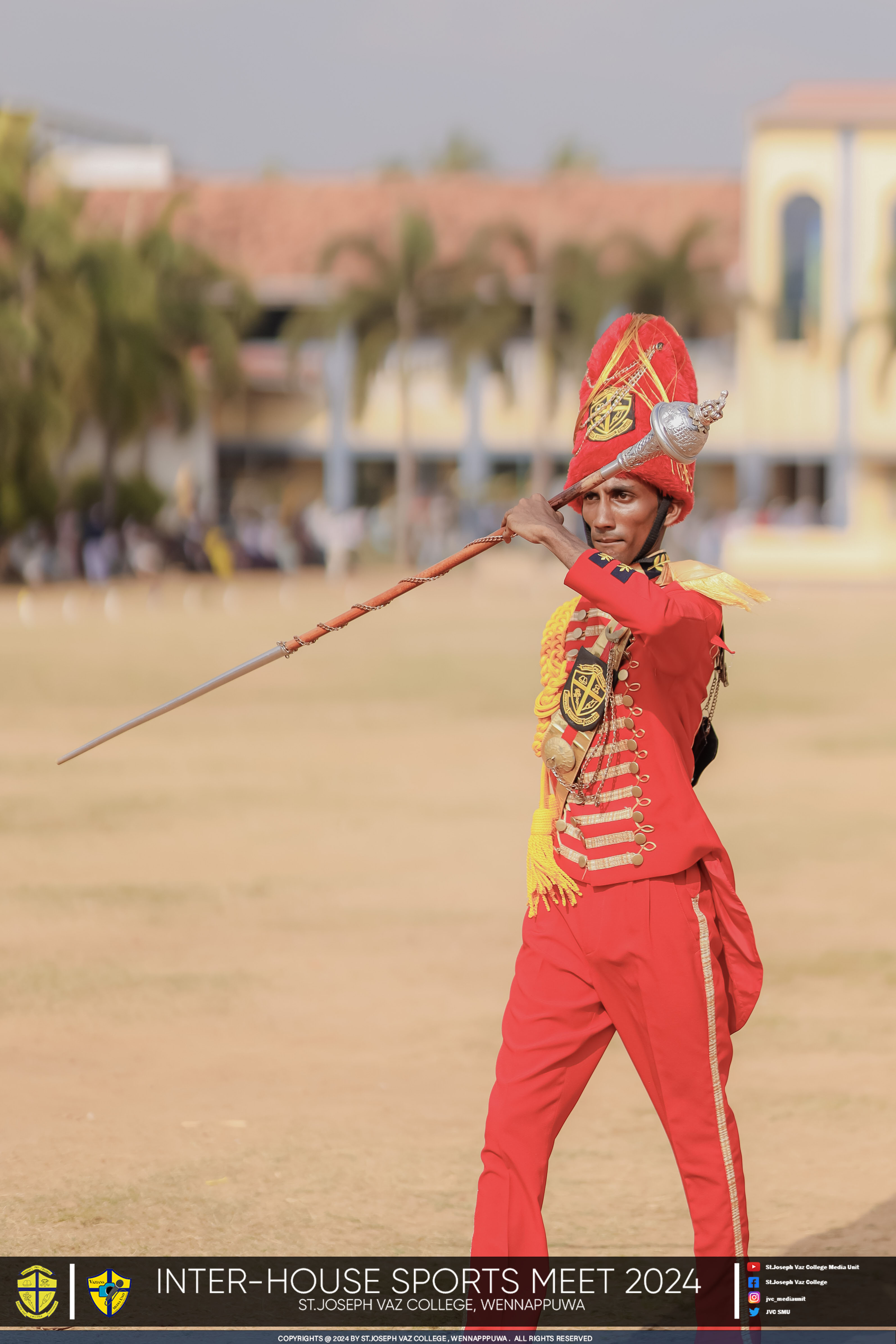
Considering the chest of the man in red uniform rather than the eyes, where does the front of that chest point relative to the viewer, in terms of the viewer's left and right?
facing the viewer and to the left of the viewer

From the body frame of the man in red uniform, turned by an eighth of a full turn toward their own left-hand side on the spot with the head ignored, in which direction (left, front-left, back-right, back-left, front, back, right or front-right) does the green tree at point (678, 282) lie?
back

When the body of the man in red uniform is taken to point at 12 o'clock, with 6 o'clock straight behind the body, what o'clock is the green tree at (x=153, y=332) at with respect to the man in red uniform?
The green tree is roughly at 4 o'clock from the man in red uniform.

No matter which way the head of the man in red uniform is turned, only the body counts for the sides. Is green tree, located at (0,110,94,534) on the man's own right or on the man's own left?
on the man's own right

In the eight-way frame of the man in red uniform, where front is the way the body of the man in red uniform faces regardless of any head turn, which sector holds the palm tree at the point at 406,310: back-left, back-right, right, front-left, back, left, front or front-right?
back-right

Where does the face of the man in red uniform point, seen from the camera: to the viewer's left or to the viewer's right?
to the viewer's left

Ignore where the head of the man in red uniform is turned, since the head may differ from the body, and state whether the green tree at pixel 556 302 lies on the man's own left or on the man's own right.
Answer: on the man's own right
